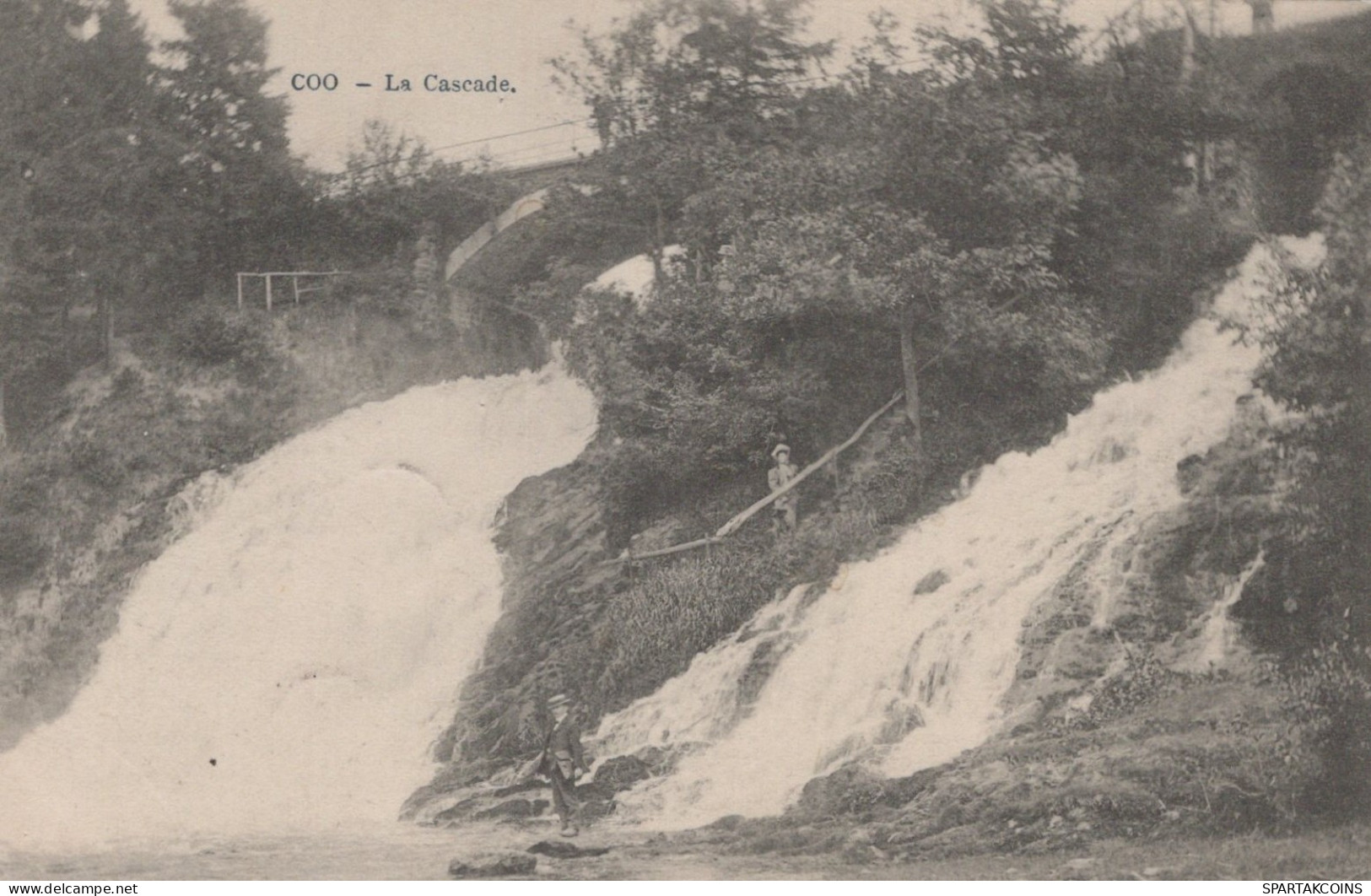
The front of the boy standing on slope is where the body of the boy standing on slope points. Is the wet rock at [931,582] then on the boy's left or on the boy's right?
on the boy's left

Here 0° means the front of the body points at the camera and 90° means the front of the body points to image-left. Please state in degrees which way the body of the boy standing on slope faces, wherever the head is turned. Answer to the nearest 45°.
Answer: approximately 0°

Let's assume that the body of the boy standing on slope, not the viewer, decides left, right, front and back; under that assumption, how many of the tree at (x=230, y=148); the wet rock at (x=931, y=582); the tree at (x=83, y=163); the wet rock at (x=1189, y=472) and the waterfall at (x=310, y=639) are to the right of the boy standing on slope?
3

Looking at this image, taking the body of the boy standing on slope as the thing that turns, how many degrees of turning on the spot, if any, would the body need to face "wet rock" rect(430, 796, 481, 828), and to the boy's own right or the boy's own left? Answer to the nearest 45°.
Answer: approximately 90° to the boy's own right

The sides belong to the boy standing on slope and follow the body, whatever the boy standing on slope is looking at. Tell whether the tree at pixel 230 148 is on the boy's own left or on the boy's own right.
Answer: on the boy's own right
